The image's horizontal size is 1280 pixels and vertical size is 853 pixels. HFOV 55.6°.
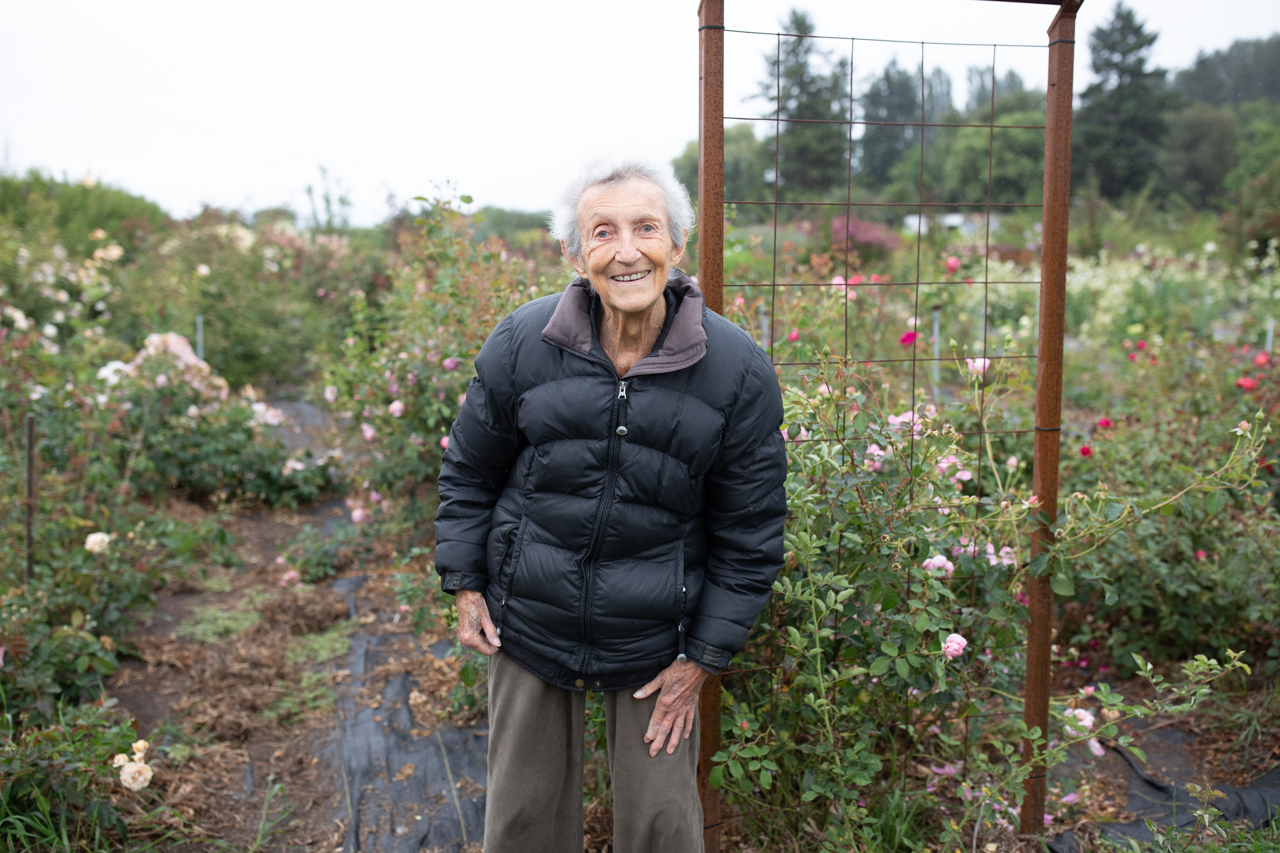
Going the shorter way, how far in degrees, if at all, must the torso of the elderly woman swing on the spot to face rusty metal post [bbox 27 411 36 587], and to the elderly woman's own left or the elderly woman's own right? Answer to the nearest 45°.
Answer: approximately 135° to the elderly woman's own right

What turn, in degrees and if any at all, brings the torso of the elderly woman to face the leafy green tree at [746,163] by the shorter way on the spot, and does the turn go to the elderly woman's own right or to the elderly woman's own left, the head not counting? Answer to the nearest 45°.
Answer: approximately 180°

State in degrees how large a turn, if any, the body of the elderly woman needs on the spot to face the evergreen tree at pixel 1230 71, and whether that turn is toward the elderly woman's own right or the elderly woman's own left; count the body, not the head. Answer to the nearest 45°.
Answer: approximately 135° to the elderly woman's own left

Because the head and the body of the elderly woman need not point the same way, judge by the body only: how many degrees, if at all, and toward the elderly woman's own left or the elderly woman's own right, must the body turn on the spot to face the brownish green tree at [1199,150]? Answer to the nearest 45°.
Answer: approximately 135° to the elderly woman's own left

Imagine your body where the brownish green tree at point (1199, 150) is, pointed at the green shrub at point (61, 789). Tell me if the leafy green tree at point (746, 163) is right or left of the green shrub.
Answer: right

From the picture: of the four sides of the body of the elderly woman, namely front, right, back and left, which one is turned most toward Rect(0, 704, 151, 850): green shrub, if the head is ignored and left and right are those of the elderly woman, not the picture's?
right

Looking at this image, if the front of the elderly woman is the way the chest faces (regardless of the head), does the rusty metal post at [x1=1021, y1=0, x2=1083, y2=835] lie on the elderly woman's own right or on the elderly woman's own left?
on the elderly woman's own left

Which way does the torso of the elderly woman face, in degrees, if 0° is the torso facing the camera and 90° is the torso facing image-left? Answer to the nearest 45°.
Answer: approximately 0°

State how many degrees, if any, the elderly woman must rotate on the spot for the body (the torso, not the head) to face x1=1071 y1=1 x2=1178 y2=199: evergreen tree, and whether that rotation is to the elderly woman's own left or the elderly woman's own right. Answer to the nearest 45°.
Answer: approximately 135° to the elderly woman's own left
